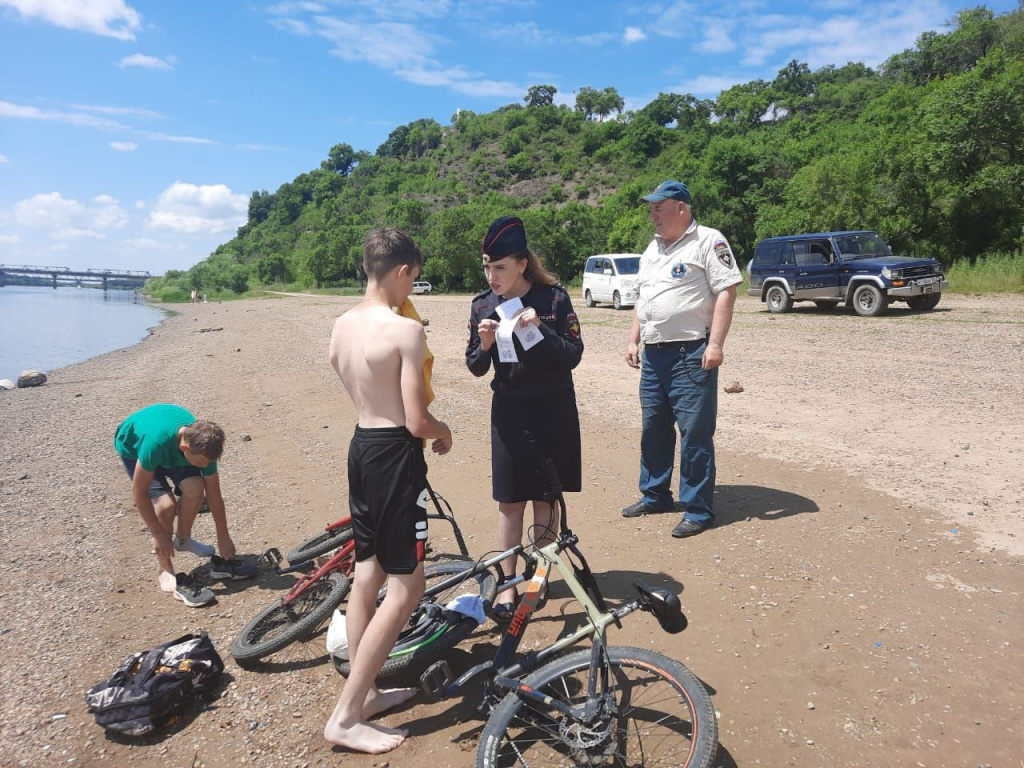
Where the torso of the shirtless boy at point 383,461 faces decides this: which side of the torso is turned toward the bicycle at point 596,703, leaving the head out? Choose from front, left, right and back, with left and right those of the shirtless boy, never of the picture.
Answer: right

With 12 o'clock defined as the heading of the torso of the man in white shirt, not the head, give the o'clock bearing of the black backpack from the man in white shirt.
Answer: The black backpack is roughly at 12 o'clock from the man in white shirt.

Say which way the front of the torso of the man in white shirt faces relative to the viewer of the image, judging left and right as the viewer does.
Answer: facing the viewer and to the left of the viewer

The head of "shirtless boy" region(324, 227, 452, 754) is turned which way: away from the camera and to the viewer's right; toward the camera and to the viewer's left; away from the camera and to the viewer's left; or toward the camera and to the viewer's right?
away from the camera and to the viewer's right

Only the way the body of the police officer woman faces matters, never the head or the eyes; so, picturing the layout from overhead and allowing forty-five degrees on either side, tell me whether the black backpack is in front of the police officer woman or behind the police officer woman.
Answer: in front

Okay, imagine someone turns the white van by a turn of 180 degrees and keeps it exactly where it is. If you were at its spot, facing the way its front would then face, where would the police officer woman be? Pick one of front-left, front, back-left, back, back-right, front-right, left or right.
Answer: back-left

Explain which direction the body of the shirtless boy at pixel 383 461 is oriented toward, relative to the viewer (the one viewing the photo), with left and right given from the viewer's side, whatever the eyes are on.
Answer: facing away from the viewer and to the right of the viewer

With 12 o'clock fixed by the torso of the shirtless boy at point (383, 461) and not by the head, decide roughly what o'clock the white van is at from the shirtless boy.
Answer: The white van is roughly at 11 o'clock from the shirtless boy.

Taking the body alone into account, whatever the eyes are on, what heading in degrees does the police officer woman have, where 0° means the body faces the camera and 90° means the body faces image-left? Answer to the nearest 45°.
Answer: approximately 45°

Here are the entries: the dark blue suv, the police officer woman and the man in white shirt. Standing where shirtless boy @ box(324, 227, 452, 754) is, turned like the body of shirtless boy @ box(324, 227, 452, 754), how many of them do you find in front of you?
3
